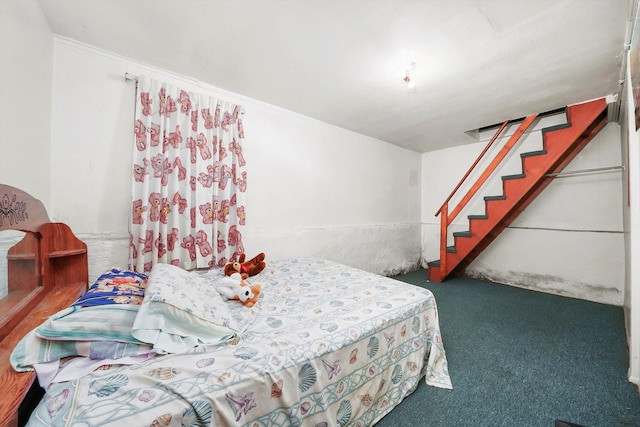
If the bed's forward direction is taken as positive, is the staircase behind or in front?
in front

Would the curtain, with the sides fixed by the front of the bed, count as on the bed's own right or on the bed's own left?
on the bed's own left

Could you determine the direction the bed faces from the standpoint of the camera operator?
facing away from the viewer and to the right of the viewer
